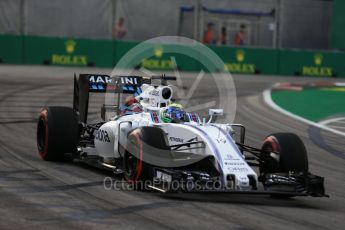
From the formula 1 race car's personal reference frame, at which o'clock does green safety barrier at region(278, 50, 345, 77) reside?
The green safety barrier is roughly at 8 o'clock from the formula 1 race car.

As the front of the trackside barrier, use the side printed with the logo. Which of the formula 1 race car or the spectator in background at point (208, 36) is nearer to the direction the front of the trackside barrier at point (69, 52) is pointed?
the formula 1 race car

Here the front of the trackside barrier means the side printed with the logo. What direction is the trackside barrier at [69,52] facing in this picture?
toward the camera

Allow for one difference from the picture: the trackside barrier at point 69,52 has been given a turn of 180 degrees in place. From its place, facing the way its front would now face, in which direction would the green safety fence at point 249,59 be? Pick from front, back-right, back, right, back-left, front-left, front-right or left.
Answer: right

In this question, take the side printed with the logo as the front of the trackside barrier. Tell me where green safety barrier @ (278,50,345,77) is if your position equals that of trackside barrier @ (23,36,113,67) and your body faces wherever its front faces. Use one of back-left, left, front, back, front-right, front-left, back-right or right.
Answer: left

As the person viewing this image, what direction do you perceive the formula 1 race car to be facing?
facing the viewer and to the right of the viewer

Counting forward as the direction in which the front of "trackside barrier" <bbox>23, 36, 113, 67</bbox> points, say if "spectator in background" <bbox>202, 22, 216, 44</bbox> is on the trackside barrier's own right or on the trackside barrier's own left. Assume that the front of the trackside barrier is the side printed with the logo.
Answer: on the trackside barrier's own left

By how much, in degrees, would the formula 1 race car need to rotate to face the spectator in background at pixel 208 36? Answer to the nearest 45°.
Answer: approximately 135° to its left

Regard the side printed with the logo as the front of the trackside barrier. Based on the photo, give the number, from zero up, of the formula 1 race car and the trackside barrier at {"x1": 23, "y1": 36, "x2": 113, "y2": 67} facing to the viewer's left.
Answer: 0

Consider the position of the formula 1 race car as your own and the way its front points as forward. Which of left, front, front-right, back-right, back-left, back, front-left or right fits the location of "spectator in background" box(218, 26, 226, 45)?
back-left

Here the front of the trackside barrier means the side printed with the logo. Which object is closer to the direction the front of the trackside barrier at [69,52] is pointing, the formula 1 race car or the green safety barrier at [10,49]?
the formula 1 race car

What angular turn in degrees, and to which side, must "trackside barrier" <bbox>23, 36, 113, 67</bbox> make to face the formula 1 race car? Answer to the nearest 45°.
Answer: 0° — it already faces it

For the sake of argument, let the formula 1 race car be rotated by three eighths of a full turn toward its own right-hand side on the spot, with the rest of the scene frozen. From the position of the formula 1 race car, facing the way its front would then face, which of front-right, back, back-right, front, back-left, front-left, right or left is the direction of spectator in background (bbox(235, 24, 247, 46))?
right
